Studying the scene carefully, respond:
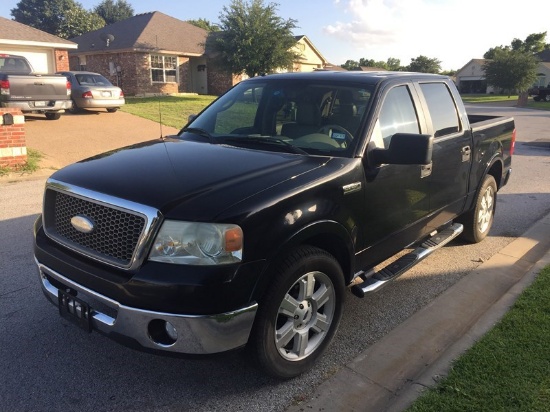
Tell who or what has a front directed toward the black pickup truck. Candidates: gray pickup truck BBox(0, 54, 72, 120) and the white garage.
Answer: the white garage

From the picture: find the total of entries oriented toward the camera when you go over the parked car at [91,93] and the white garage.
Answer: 1

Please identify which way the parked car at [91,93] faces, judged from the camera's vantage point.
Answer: facing away from the viewer and to the left of the viewer

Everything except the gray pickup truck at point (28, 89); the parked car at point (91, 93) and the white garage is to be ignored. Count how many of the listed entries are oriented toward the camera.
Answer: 1

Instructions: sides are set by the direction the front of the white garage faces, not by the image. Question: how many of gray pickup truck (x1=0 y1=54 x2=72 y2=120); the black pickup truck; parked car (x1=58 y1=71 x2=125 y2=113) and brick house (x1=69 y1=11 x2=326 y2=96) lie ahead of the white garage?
3

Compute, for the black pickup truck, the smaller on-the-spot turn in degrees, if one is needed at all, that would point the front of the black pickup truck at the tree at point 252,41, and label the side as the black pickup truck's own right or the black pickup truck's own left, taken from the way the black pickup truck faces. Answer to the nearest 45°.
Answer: approximately 135° to the black pickup truck's own right

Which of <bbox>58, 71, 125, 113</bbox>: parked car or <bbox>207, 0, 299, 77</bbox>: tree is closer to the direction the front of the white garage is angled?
the parked car

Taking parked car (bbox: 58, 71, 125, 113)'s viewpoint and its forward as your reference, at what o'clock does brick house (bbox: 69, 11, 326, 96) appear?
The brick house is roughly at 2 o'clock from the parked car.

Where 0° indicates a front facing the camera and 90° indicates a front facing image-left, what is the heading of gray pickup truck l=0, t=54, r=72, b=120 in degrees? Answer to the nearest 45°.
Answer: approximately 135°

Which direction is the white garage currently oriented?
toward the camera

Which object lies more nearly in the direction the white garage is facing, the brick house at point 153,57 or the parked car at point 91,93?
the parked car

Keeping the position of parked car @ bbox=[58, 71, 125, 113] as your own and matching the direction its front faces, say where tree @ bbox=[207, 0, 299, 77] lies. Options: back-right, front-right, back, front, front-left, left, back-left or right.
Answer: right

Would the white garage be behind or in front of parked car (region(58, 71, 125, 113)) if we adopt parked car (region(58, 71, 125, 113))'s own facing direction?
in front

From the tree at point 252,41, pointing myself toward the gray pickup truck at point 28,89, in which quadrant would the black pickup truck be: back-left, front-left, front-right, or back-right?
front-left

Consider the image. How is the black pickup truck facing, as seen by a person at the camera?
facing the viewer and to the left of the viewer

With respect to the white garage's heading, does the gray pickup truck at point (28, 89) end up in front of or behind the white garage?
in front
